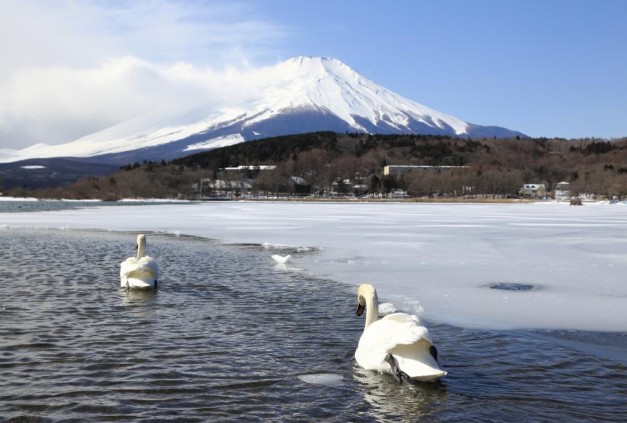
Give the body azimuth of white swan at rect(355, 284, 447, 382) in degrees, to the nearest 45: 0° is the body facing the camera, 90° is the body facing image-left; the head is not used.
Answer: approximately 135°

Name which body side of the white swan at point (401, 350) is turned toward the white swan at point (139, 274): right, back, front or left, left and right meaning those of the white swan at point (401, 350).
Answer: front

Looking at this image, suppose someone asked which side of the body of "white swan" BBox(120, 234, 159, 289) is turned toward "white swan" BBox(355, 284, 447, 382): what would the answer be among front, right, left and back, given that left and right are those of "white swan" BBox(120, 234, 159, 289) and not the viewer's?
back

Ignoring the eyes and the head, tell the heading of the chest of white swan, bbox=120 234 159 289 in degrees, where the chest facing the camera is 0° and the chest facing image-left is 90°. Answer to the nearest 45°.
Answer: approximately 180°
